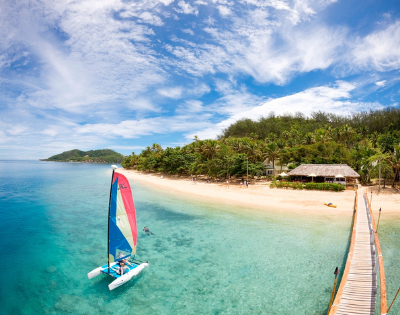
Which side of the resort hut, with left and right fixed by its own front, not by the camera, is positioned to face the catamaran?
front

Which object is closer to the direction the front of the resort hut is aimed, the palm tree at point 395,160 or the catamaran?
the catamaran

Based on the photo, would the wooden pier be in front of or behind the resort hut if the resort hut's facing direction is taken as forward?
in front

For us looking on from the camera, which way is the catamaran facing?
facing the viewer and to the left of the viewer

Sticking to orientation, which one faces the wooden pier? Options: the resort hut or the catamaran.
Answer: the resort hut

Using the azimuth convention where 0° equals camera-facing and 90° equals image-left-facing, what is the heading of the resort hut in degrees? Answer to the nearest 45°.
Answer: approximately 0°

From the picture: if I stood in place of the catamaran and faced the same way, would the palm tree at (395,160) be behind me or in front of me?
behind

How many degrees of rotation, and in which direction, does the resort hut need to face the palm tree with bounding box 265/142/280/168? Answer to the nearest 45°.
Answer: approximately 135° to its right

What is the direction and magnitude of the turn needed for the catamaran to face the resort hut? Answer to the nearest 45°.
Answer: approximately 180°

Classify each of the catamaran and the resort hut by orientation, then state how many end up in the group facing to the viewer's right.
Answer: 0

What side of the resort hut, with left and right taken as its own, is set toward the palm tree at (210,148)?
right
